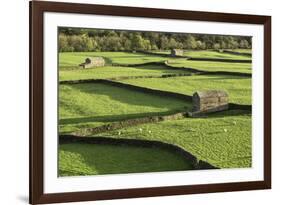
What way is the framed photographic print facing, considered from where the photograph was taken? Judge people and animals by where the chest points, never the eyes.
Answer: facing the viewer and to the right of the viewer
